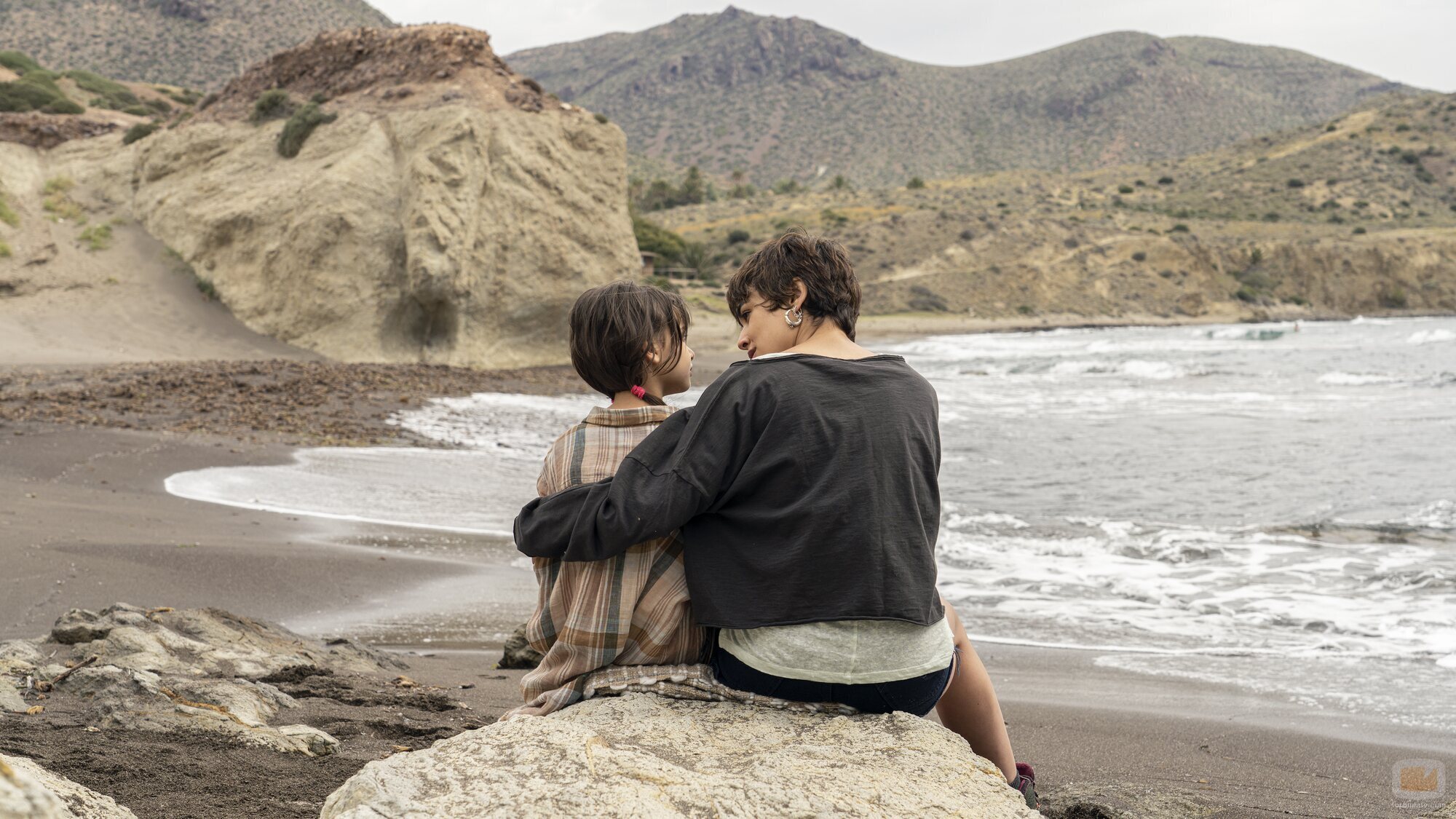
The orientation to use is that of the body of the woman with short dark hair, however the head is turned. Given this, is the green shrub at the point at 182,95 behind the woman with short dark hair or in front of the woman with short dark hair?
in front

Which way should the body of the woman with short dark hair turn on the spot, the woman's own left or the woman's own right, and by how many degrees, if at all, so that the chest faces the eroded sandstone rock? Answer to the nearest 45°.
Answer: approximately 45° to the woman's own left

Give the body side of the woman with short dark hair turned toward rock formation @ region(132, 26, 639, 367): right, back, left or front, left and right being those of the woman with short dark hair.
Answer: front

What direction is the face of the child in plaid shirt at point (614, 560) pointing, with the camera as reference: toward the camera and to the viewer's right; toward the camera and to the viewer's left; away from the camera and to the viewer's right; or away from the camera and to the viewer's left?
away from the camera and to the viewer's right

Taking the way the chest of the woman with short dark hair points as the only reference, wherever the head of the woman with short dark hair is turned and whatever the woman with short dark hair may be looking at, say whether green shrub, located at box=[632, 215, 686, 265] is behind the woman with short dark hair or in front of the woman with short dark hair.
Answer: in front

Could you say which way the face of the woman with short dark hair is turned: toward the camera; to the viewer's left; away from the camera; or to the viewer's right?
to the viewer's left

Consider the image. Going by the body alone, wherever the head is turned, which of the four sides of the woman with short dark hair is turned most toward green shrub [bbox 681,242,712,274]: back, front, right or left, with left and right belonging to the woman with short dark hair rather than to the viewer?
front

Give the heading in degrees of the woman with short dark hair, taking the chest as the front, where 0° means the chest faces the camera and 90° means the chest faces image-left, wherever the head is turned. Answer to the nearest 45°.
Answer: approximately 180°
